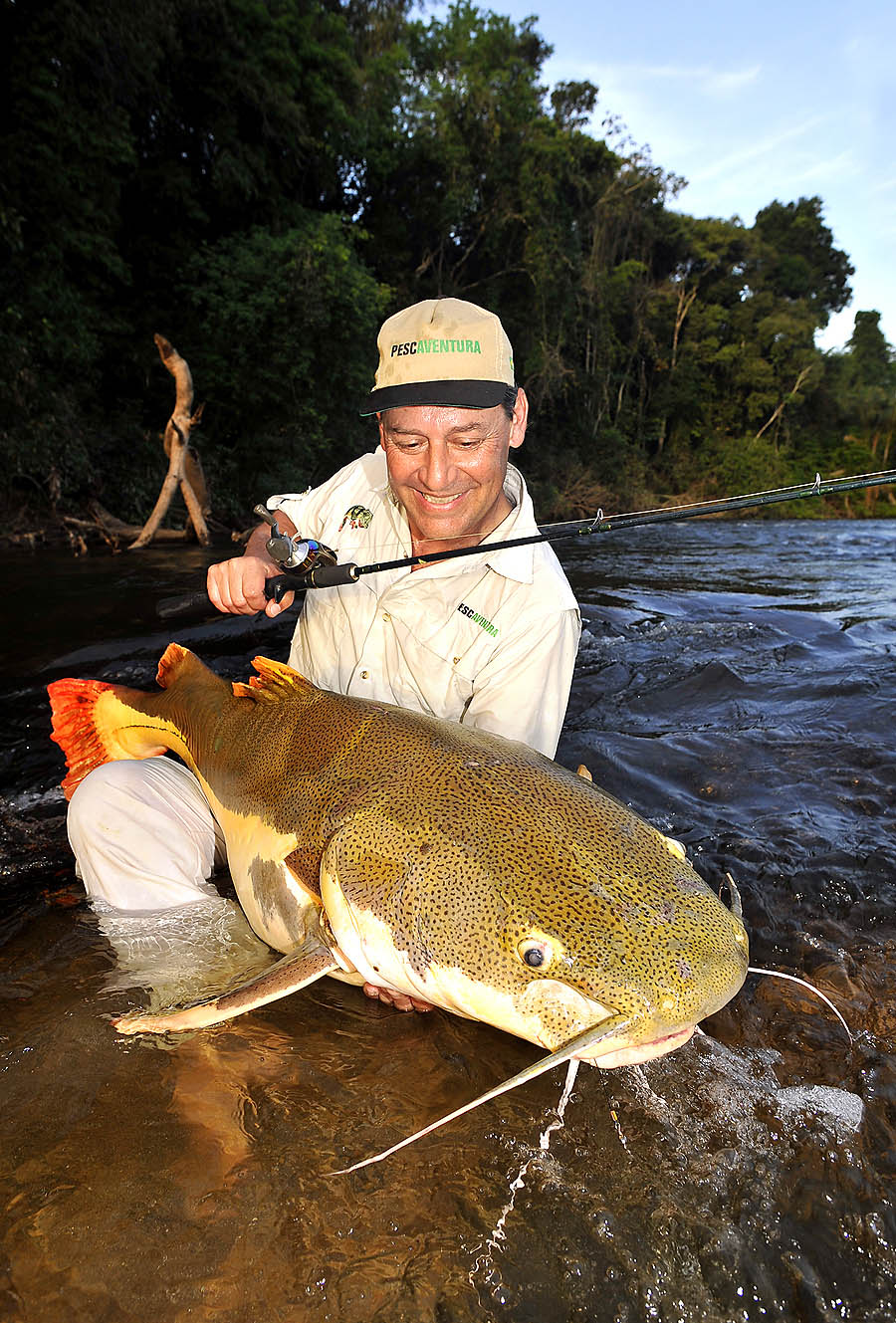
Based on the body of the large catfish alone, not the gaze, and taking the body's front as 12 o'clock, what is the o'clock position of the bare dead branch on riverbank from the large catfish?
The bare dead branch on riverbank is roughly at 7 o'clock from the large catfish.

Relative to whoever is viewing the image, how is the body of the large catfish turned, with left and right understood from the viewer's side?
facing the viewer and to the right of the viewer

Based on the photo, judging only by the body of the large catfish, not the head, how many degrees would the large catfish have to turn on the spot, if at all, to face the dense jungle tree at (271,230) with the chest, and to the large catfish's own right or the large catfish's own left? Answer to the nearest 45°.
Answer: approximately 135° to the large catfish's own left
